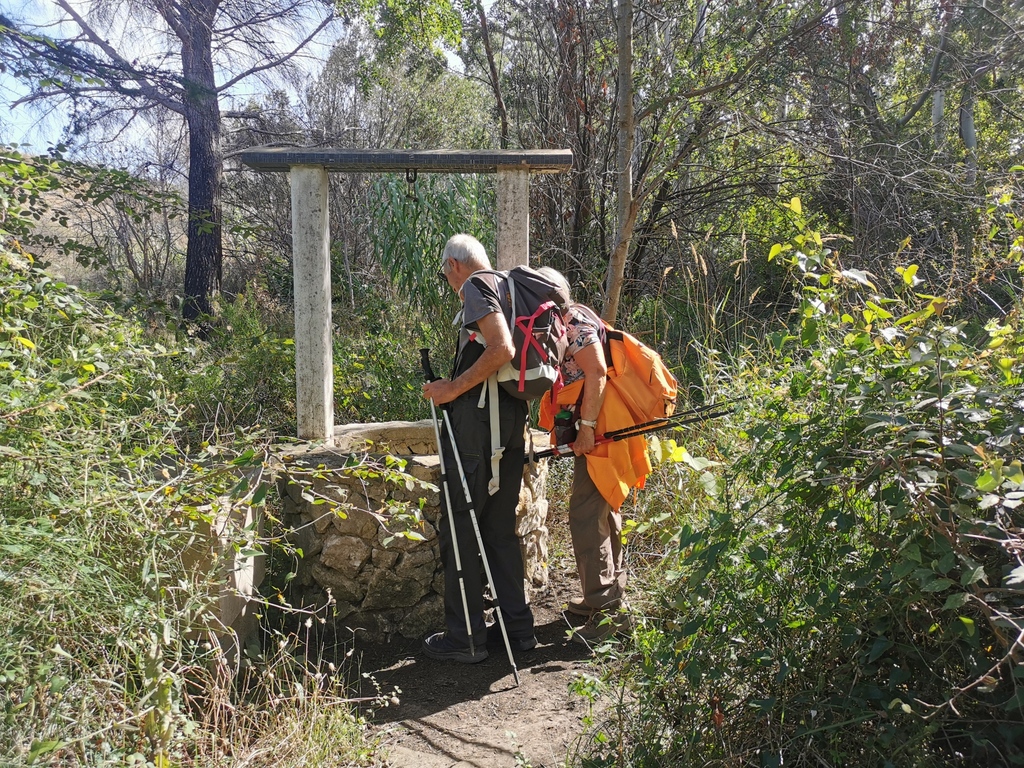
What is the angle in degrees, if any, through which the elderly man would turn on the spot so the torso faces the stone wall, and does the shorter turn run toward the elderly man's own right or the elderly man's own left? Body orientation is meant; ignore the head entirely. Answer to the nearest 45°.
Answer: approximately 45° to the elderly man's own right

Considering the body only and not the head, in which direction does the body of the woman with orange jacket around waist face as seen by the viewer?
to the viewer's left

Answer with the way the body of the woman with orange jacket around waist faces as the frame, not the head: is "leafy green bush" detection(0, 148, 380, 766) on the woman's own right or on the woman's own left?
on the woman's own left
